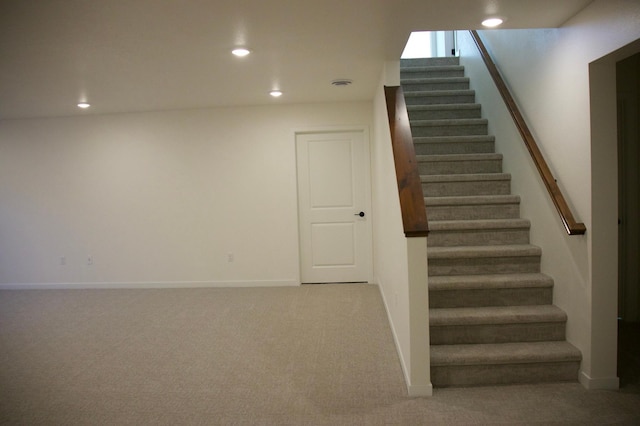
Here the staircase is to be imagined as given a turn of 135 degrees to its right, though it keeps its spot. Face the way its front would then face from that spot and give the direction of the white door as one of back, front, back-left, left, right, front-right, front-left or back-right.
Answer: front

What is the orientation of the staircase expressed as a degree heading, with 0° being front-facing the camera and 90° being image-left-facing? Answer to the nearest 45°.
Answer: approximately 0°

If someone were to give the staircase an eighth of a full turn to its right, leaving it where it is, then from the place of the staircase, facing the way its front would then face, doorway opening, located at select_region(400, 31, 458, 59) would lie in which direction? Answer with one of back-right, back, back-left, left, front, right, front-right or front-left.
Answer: back-right
